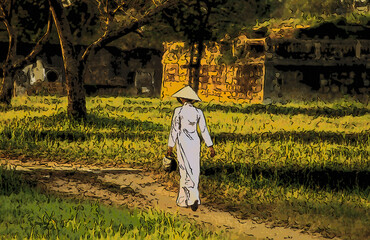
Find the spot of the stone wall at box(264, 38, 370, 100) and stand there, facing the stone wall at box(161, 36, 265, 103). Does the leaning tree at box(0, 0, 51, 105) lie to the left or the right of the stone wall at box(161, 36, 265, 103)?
left

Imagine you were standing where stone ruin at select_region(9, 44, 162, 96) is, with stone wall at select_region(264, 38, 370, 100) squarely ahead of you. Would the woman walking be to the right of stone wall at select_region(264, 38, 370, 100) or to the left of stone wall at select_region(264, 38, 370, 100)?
right

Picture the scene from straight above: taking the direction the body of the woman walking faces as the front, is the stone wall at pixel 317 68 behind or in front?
in front

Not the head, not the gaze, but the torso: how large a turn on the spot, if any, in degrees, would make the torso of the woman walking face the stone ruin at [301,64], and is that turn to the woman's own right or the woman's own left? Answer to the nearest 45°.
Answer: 0° — they already face it

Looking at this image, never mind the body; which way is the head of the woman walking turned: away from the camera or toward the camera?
away from the camera

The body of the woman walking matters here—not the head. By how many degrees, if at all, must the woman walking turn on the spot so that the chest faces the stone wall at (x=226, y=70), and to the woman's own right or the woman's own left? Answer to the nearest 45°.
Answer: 0° — they already face it

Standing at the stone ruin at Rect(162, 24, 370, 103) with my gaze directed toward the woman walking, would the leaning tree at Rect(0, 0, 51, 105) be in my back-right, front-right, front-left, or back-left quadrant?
front-right

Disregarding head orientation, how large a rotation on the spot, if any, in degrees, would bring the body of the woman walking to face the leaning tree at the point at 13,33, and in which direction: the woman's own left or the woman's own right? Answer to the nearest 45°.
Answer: approximately 45° to the woman's own left

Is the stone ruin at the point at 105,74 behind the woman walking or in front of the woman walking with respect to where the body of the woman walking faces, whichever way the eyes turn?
in front

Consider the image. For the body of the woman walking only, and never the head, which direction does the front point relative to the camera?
away from the camera
